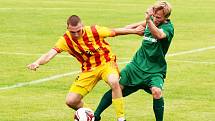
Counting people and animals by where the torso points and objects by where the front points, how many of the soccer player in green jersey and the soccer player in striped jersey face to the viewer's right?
0

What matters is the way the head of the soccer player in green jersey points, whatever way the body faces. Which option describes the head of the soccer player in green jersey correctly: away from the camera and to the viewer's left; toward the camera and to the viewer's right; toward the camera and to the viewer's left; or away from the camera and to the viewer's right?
toward the camera and to the viewer's left

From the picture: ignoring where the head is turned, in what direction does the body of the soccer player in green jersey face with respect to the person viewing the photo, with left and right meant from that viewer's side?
facing the viewer and to the left of the viewer

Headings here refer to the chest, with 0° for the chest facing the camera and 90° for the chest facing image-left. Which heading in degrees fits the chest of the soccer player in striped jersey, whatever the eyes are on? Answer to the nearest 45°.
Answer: approximately 0°

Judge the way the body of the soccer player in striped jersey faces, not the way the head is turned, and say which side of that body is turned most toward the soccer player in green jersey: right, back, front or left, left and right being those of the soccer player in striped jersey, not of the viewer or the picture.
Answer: left

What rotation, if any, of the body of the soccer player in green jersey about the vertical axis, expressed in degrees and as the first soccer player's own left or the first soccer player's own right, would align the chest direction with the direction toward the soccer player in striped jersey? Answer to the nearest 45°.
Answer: approximately 45° to the first soccer player's own right
